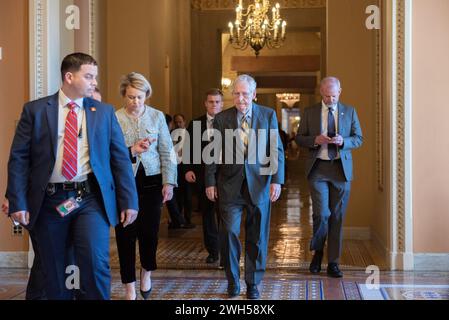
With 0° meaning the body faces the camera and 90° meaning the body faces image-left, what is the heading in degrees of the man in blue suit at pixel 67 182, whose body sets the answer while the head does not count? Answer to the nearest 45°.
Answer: approximately 0°

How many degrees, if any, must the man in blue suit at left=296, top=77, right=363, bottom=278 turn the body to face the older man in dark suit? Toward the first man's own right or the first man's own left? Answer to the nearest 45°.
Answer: approximately 45° to the first man's own right

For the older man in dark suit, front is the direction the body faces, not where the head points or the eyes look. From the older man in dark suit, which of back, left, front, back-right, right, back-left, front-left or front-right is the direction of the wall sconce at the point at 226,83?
back

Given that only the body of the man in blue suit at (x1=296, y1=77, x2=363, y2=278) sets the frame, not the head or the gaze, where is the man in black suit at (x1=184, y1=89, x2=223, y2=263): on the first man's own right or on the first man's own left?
on the first man's own right

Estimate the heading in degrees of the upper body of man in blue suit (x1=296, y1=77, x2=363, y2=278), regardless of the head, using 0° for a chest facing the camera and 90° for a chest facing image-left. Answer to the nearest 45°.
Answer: approximately 0°

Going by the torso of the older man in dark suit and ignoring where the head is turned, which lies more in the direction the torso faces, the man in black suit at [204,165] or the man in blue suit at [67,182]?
the man in blue suit

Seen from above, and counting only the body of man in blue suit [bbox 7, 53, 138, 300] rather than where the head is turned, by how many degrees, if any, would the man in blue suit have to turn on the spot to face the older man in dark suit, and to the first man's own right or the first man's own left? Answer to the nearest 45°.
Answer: approximately 135° to the first man's own left
